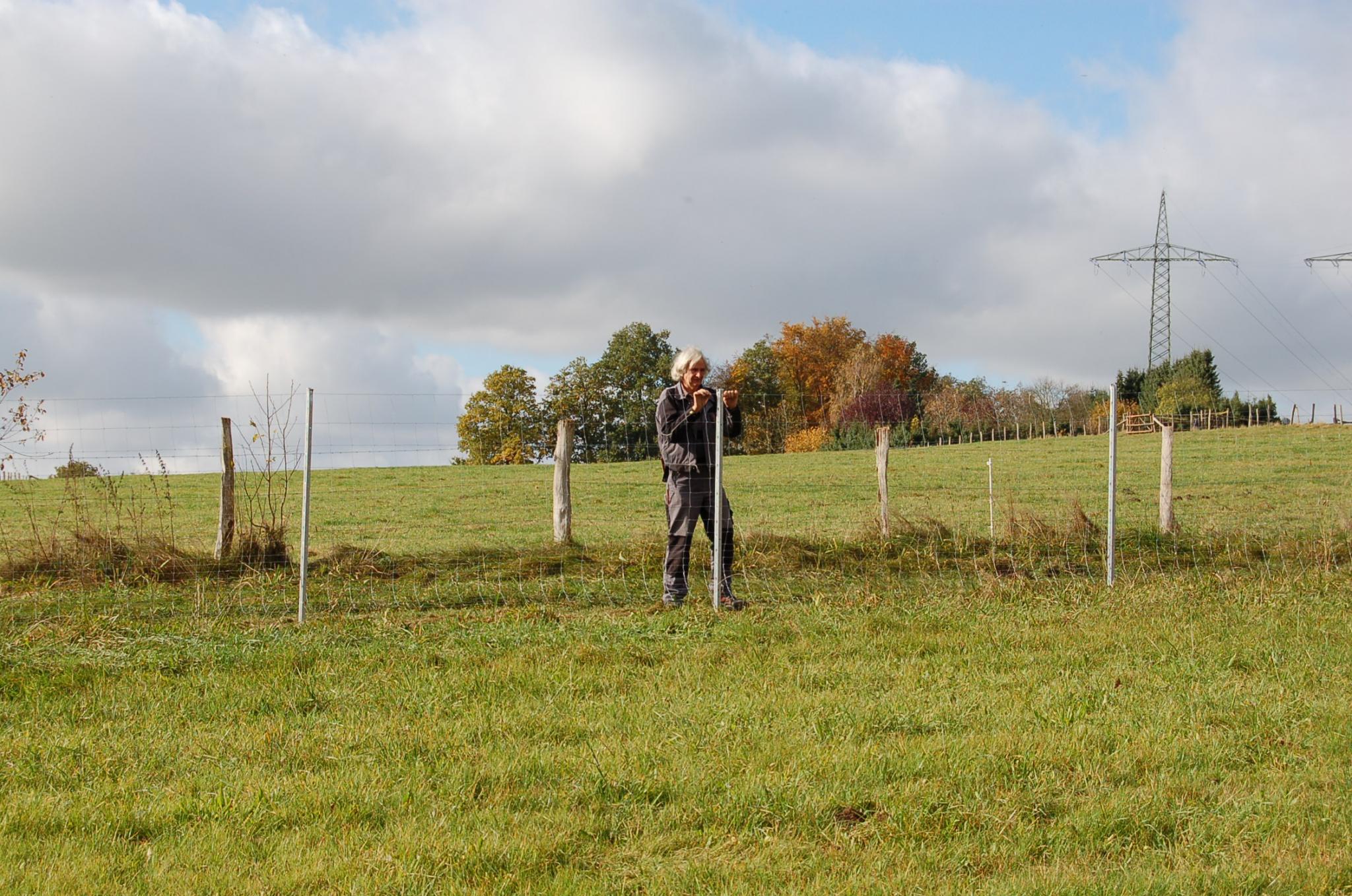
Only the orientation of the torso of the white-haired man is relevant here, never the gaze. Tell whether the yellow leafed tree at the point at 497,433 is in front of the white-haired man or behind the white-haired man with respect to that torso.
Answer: behind

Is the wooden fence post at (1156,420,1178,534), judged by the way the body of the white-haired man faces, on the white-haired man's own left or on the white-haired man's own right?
on the white-haired man's own left

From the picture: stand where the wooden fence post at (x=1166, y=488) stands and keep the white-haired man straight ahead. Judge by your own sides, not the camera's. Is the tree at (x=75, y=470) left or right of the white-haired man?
right

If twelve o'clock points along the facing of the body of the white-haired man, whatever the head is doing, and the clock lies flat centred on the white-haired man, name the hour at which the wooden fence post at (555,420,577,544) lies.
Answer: The wooden fence post is roughly at 7 o'clock from the white-haired man.

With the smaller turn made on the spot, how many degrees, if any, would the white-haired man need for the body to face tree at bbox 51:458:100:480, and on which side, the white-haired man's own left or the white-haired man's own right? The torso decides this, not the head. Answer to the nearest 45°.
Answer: approximately 180°

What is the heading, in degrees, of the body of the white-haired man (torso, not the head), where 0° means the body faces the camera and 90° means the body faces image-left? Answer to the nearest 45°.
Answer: approximately 315°
